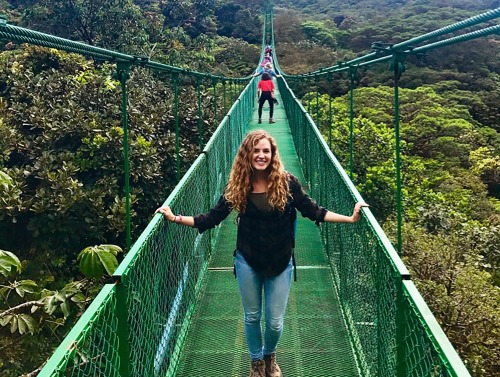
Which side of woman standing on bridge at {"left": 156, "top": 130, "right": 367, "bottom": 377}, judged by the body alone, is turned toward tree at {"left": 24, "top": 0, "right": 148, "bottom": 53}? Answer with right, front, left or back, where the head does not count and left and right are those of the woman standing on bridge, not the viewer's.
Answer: back

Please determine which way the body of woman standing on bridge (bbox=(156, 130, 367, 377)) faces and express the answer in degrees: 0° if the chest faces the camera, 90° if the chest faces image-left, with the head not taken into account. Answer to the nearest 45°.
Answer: approximately 0°
